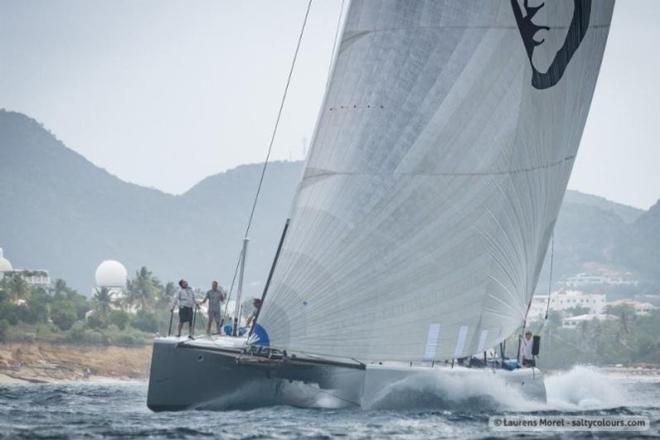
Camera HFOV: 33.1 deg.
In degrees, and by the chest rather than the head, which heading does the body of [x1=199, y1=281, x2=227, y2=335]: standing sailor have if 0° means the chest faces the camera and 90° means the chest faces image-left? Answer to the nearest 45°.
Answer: approximately 45°

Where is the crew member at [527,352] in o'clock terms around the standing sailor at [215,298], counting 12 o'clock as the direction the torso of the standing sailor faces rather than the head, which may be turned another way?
The crew member is roughly at 7 o'clock from the standing sailor.

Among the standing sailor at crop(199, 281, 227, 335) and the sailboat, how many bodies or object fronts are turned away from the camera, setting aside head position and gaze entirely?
0

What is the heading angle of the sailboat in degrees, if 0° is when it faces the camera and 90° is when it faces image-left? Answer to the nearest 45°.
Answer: approximately 45°
